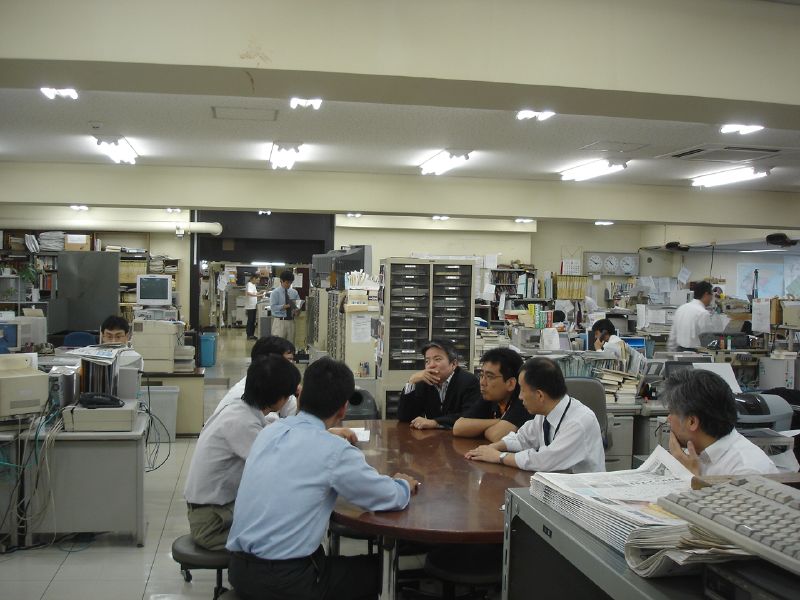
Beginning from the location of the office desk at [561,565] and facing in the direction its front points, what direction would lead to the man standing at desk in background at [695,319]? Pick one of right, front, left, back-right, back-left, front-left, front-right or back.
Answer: back-right

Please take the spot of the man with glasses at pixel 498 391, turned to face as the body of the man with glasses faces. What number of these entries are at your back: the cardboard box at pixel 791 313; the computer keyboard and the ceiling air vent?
2

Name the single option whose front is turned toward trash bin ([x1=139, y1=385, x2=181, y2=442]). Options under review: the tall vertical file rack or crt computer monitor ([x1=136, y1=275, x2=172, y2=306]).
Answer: the crt computer monitor

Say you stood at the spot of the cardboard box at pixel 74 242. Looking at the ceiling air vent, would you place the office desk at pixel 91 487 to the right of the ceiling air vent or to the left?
right

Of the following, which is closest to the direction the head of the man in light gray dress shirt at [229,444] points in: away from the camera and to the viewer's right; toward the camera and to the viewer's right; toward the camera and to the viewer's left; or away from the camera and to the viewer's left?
away from the camera and to the viewer's right

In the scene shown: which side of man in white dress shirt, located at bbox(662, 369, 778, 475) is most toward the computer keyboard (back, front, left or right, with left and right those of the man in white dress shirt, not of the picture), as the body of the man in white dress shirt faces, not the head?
left

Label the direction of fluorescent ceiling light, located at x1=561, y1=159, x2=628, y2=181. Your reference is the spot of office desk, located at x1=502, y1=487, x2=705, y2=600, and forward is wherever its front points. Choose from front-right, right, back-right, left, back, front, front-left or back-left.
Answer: back-right

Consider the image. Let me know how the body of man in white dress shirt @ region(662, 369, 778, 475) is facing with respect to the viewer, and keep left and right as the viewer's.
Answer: facing to the left of the viewer

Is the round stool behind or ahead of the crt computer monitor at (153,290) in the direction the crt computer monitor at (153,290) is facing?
ahead

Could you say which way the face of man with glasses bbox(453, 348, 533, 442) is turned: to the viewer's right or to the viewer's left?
to the viewer's left

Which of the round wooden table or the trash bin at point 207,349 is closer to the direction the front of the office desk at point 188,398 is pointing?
the round wooden table

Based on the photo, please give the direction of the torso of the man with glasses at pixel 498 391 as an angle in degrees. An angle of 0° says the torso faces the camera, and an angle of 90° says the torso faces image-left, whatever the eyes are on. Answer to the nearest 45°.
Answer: approximately 45°

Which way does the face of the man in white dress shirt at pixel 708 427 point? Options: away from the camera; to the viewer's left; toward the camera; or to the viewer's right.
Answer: to the viewer's left

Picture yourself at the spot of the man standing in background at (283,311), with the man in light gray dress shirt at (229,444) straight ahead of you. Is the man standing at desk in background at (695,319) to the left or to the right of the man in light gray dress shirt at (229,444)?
left

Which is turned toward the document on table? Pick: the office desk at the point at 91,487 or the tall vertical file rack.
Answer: the tall vertical file rack

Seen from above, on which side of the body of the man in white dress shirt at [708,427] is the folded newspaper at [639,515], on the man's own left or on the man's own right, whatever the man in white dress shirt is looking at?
on the man's own left
